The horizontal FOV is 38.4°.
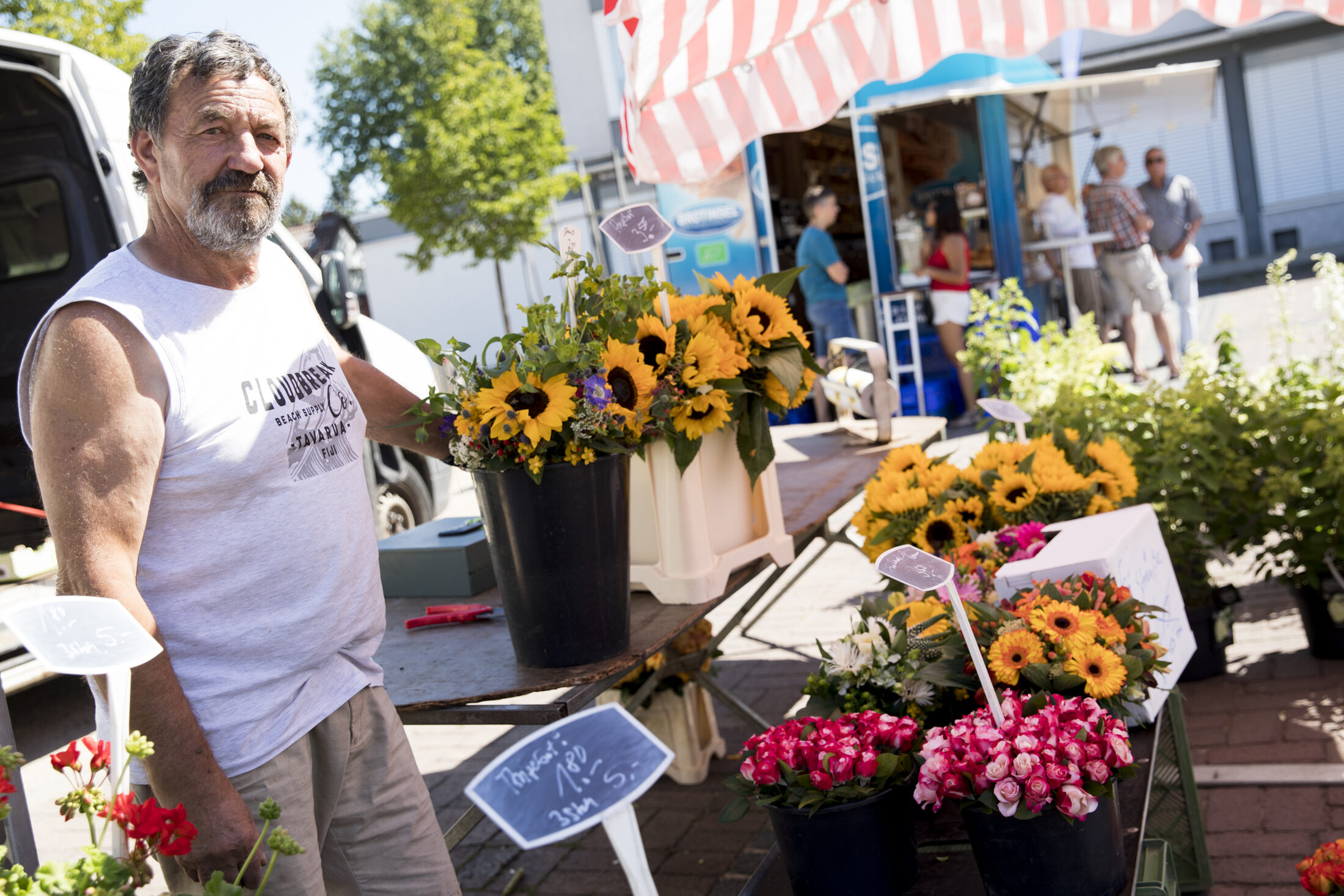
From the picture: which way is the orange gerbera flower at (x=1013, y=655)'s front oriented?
toward the camera

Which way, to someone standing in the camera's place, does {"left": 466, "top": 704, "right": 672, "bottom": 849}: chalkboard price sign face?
facing the viewer

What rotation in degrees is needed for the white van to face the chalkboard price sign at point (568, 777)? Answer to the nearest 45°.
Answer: approximately 135° to its right

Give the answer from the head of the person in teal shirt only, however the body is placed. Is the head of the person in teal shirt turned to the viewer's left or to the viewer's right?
to the viewer's right

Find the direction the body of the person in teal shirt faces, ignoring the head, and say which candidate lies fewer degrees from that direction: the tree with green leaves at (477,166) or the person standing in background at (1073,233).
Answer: the person standing in background

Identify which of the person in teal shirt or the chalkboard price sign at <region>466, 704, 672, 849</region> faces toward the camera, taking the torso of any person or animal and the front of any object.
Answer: the chalkboard price sign

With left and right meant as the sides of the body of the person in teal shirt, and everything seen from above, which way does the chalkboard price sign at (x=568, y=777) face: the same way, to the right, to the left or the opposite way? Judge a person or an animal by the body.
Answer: to the right

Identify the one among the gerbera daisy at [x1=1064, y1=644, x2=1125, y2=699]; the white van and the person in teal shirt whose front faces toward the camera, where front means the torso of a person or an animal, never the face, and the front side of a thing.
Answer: the gerbera daisy

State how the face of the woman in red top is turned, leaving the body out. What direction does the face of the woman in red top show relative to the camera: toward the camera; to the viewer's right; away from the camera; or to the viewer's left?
to the viewer's left

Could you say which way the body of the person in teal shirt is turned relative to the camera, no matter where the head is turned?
to the viewer's right

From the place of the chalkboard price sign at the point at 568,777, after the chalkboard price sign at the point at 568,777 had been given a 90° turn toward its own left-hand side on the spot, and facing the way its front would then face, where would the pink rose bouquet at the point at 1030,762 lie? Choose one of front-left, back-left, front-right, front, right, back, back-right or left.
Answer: front-left
